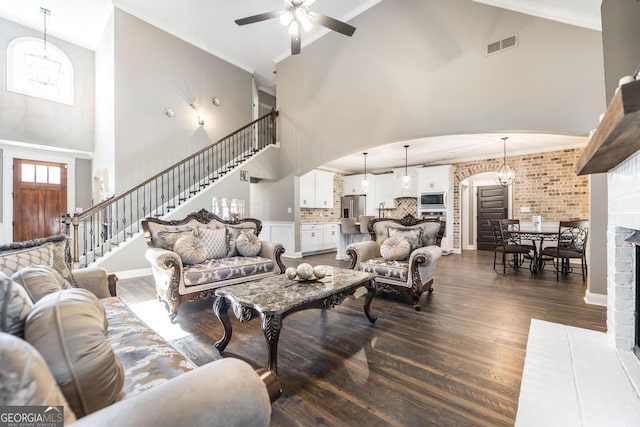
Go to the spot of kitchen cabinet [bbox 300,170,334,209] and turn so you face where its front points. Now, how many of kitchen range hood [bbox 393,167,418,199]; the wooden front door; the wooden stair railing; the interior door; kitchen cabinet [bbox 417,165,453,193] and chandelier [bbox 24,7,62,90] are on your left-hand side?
3

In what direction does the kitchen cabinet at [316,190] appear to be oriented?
toward the camera

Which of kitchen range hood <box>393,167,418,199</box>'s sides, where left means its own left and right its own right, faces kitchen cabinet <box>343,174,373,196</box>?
right

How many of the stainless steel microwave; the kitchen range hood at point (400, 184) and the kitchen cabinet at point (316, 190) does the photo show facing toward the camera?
3

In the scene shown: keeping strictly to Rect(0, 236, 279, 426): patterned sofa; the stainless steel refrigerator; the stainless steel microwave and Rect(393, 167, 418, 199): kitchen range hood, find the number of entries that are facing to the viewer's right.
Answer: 1

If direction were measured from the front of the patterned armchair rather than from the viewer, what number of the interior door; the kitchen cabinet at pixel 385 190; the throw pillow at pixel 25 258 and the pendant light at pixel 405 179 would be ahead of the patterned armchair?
1

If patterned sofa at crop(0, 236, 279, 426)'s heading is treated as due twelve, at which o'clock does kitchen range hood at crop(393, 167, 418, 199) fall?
The kitchen range hood is roughly at 11 o'clock from the patterned sofa.

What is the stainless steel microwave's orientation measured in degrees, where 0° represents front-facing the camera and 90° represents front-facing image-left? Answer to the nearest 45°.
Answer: approximately 0°

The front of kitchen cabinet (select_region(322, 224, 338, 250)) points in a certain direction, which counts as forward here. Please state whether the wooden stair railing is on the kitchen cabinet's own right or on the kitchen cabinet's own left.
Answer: on the kitchen cabinet's own right

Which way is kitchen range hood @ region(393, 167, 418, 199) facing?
toward the camera

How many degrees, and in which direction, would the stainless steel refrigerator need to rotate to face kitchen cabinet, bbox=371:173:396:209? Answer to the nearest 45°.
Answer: approximately 135° to its left

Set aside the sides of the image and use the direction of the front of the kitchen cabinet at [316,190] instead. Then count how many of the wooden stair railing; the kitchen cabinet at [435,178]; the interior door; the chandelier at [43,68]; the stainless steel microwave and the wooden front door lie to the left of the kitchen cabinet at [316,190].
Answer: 3

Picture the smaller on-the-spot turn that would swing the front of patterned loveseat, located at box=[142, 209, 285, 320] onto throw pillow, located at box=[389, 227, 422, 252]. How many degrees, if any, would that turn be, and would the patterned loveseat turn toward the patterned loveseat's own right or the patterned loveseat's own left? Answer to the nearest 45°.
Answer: approximately 45° to the patterned loveseat's own left

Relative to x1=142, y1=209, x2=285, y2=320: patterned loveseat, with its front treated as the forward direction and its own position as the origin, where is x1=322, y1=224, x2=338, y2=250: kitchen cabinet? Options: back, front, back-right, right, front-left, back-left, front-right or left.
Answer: left

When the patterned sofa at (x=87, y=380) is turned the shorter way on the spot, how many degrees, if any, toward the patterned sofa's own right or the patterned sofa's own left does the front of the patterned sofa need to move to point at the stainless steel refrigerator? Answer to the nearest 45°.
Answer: approximately 45° to the patterned sofa's own left

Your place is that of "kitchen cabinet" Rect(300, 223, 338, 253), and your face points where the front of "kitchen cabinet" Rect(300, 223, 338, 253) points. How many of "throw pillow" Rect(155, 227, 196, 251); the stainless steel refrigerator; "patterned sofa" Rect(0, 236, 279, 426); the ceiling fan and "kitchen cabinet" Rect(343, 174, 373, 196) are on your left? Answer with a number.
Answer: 2
